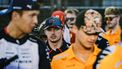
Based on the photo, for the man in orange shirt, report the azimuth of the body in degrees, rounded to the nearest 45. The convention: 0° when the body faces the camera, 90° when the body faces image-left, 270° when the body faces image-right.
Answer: approximately 315°

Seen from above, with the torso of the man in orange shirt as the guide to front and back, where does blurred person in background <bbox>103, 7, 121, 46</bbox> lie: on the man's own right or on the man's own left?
on the man's own left

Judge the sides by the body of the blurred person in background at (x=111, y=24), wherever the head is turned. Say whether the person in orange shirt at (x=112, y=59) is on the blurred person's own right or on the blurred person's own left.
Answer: on the blurred person's own left

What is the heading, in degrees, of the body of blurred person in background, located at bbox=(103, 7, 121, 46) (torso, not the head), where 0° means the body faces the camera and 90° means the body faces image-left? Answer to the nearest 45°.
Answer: approximately 45°

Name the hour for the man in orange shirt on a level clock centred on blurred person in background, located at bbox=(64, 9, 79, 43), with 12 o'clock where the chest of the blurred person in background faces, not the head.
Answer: The man in orange shirt is roughly at 12 o'clock from the blurred person in background.

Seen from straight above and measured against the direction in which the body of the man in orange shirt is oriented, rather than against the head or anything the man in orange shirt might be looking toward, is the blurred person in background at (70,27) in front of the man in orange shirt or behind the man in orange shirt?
behind

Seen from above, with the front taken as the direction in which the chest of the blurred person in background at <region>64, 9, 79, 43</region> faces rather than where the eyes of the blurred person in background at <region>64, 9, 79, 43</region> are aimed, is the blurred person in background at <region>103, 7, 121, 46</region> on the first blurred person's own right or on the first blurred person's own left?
on the first blurred person's own left
